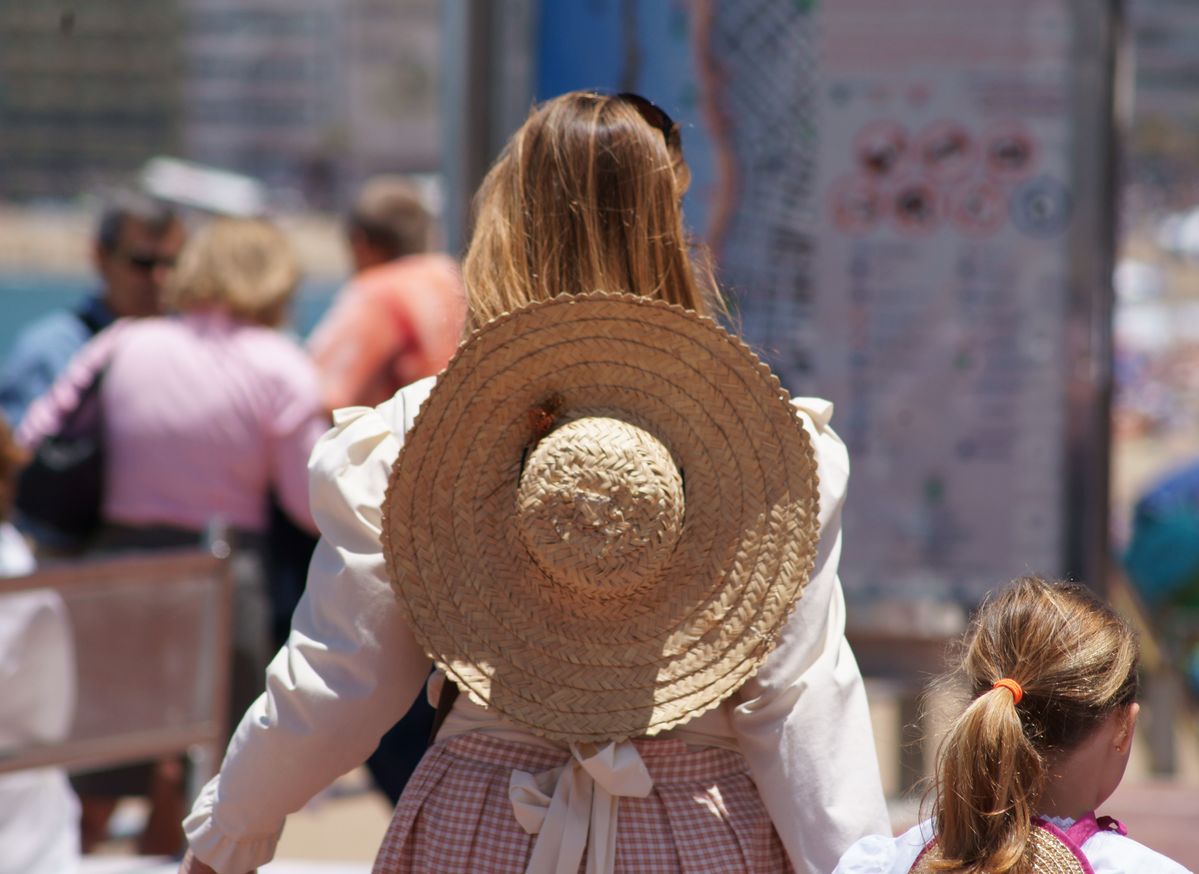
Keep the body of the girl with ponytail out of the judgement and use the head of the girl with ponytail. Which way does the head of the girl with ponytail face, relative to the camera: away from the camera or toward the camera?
away from the camera

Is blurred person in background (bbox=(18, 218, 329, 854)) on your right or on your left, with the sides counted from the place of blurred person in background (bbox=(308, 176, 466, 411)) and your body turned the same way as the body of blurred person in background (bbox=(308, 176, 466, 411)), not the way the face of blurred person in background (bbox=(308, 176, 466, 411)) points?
on your left

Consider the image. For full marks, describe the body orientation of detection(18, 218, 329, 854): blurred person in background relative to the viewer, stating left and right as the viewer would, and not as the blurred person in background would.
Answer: facing away from the viewer

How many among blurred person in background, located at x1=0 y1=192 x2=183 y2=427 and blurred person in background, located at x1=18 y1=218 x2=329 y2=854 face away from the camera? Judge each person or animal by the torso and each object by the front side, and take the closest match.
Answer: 1

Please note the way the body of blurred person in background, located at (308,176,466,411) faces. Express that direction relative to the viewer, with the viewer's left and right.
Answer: facing away from the viewer and to the left of the viewer

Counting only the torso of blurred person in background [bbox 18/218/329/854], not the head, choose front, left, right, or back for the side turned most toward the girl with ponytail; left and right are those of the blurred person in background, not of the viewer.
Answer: back

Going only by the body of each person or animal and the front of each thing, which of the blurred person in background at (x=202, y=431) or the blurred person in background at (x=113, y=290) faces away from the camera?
the blurred person in background at (x=202, y=431)

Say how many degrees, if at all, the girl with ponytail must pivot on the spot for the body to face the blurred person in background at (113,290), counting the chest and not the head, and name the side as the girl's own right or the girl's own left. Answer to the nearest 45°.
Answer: approximately 90° to the girl's own left
